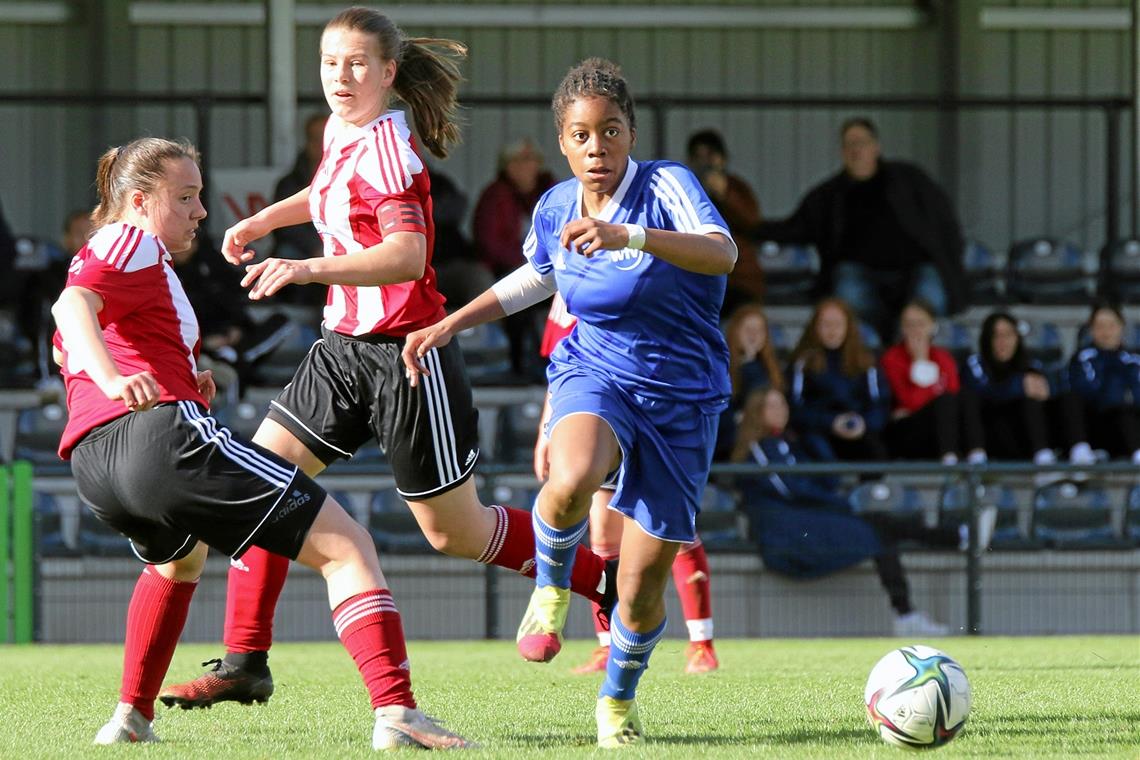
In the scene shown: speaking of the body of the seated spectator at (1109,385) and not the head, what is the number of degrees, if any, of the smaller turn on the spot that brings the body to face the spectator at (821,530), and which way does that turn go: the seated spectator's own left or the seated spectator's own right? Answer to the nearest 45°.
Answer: approximately 45° to the seated spectator's own right

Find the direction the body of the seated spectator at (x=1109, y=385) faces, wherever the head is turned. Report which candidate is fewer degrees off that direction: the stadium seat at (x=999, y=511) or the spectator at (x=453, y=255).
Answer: the stadium seat

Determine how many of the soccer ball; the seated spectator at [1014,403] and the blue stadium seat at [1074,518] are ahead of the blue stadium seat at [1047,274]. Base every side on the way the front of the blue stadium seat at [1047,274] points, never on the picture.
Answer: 3

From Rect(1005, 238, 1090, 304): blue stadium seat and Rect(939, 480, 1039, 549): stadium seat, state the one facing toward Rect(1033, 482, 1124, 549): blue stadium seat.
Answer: Rect(1005, 238, 1090, 304): blue stadium seat
